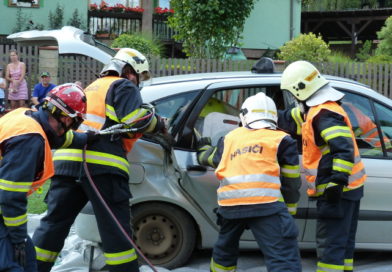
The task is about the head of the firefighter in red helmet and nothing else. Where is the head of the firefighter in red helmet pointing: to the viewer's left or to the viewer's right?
to the viewer's right

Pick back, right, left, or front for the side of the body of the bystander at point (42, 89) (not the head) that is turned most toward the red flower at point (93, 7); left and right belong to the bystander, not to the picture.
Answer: back

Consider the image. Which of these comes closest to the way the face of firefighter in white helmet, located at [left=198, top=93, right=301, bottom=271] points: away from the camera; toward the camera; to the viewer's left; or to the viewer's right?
away from the camera

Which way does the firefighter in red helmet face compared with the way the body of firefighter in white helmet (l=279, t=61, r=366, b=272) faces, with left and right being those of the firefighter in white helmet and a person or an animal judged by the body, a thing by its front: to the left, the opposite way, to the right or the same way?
the opposite way

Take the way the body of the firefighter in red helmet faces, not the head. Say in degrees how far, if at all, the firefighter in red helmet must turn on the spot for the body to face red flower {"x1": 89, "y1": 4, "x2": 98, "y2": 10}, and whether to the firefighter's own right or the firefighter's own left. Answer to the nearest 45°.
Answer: approximately 90° to the firefighter's own left

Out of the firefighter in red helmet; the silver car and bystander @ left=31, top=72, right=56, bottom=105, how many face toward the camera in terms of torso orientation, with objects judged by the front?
1

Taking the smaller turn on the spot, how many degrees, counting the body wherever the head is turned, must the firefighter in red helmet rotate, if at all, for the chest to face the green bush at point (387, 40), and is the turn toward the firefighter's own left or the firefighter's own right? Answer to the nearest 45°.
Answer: approximately 45° to the firefighter's own left

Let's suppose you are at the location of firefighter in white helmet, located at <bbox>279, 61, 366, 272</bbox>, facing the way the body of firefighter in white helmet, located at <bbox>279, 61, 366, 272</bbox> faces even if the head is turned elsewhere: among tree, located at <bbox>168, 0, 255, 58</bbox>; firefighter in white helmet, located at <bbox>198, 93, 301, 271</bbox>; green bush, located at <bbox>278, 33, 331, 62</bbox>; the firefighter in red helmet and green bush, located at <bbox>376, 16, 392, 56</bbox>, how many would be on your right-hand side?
3

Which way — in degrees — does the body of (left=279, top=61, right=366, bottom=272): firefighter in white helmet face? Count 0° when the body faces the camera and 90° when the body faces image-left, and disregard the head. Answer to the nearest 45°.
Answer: approximately 90°

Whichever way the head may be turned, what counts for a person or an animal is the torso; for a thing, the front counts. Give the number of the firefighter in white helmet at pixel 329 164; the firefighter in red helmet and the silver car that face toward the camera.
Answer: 0

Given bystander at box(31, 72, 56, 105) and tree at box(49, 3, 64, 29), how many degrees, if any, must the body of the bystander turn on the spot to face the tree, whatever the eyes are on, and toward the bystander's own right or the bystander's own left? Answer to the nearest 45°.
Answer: approximately 180°

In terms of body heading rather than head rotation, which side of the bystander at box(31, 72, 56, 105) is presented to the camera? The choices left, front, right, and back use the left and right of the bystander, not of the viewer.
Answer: front

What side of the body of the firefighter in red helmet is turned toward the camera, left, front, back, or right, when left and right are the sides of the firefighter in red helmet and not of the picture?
right

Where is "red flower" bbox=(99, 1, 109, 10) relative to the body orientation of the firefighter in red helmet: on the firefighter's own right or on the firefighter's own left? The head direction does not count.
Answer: on the firefighter's own left
